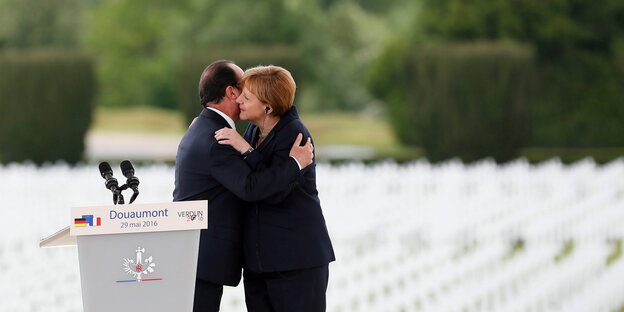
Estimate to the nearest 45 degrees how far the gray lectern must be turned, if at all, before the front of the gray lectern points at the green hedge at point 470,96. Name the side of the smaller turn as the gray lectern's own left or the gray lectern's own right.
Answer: approximately 135° to the gray lectern's own left

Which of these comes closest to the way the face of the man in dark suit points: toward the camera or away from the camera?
away from the camera

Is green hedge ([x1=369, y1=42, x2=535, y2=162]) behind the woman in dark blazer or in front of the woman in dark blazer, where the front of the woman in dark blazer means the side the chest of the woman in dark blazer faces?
behind

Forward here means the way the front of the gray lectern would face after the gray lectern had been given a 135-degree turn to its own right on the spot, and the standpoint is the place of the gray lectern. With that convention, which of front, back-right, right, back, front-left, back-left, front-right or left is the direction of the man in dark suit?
right

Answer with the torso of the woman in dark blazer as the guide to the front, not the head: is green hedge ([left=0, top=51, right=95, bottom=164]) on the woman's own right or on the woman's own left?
on the woman's own right

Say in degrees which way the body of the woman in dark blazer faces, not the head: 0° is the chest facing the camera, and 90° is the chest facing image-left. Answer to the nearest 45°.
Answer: approximately 45°

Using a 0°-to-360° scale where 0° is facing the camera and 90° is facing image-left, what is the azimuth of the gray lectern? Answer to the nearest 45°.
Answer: approximately 0°
